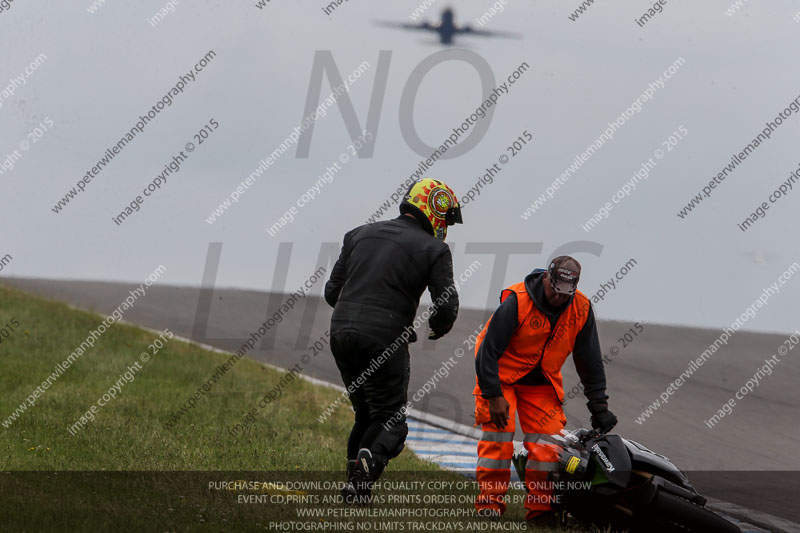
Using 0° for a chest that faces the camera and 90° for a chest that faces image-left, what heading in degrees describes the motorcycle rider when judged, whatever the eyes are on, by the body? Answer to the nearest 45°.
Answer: approximately 225°

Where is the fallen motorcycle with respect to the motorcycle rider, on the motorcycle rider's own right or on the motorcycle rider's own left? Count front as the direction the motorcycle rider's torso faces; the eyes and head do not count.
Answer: on the motorcycle rider's own right
